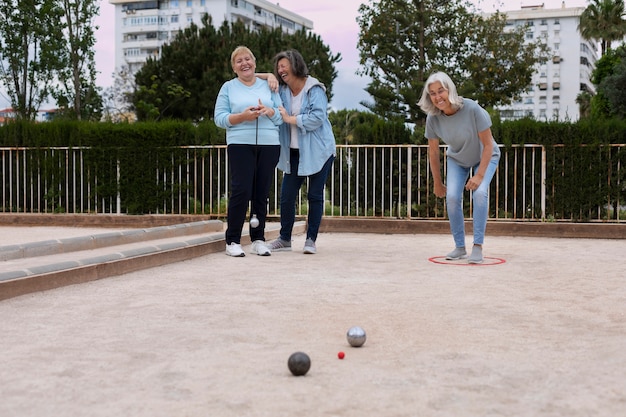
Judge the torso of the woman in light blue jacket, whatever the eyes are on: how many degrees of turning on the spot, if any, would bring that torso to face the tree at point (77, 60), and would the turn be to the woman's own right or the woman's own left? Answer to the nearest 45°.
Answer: approximately 135° to the woman's own right

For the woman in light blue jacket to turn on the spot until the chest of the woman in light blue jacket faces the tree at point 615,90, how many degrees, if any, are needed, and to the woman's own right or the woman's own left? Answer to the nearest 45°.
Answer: approximately 180°

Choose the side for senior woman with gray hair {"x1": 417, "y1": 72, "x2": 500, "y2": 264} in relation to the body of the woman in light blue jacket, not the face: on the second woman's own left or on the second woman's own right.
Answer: on the second woman's own left

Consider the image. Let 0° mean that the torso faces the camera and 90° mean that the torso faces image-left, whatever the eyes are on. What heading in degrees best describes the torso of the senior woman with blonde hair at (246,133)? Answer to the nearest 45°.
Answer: approximately 0°

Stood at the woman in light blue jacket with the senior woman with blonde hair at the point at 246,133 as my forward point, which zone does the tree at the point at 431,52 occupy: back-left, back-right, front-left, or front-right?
back-right

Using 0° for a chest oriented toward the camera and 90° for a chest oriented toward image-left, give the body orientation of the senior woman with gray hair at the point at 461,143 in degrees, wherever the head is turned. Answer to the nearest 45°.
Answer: approximately 45°

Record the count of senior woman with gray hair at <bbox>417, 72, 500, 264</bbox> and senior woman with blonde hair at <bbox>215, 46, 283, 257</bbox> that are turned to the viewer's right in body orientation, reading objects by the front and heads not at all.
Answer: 0

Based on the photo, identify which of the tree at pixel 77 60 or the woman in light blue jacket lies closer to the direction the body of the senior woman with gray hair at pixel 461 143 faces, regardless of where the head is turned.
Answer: the woman in light blue jacket

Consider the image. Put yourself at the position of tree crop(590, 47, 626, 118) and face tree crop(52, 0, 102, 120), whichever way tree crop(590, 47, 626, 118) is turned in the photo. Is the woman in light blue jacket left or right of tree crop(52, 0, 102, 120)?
left
